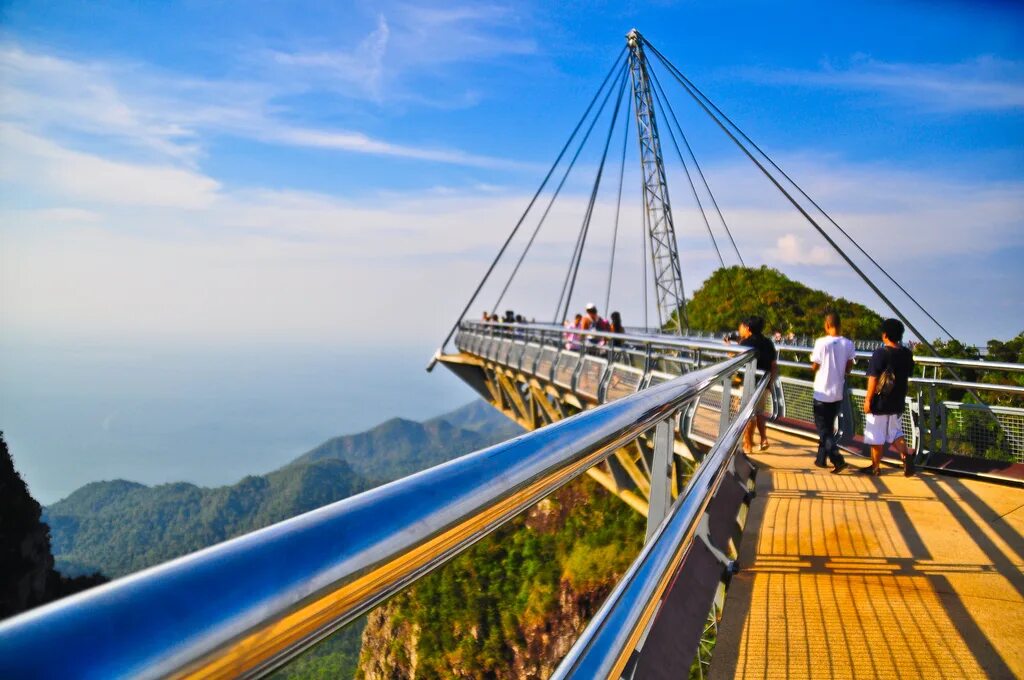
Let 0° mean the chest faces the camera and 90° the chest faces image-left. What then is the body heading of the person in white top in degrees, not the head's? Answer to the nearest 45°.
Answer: approximately 180°

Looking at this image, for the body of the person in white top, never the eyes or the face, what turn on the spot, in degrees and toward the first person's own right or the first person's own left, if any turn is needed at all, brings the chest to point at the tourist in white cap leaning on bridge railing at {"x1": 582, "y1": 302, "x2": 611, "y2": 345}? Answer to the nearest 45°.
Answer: approximately 45° to the first person's own left

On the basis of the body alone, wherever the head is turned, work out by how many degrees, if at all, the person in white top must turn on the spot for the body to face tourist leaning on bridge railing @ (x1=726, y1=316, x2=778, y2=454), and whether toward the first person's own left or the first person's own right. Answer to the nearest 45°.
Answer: approximately 90° to the first person's own left

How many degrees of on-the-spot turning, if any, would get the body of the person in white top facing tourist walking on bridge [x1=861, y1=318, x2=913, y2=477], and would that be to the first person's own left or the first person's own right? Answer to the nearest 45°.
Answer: approximately 135° to the first person's own right

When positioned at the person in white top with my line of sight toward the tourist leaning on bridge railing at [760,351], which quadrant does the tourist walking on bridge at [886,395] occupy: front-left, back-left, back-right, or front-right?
back-right
